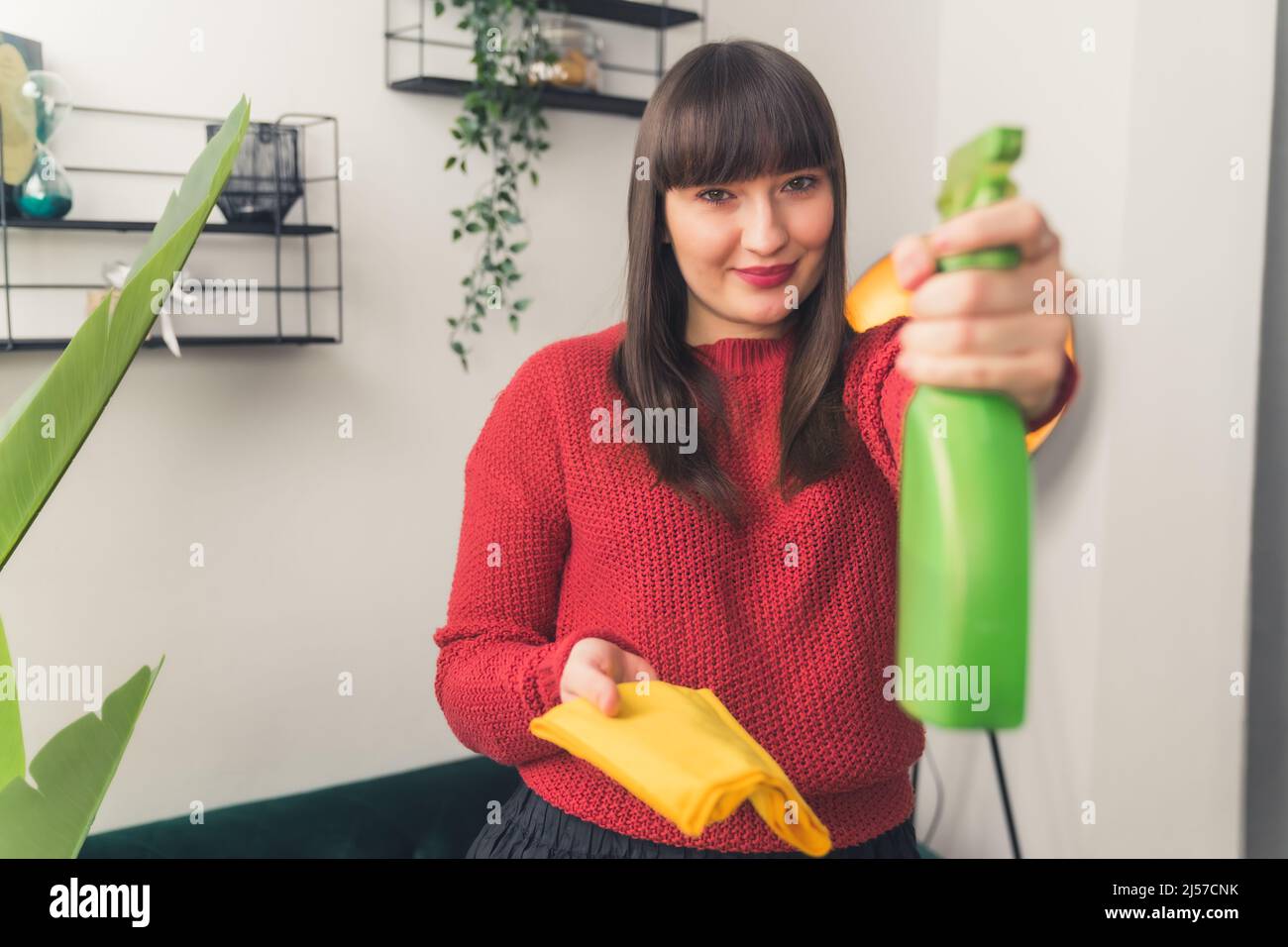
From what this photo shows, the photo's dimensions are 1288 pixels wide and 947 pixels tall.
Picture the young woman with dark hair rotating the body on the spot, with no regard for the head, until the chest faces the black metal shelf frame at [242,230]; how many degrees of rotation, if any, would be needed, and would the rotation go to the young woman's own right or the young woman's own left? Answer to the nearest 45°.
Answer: approximately 135° to the young woman's own right

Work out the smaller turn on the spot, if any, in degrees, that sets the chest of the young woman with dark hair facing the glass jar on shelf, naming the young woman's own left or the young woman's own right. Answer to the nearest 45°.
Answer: approximately 180°

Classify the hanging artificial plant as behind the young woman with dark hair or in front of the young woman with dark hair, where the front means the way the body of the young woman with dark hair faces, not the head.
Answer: behind

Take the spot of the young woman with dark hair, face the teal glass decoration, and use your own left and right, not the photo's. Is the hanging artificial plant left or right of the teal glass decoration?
right

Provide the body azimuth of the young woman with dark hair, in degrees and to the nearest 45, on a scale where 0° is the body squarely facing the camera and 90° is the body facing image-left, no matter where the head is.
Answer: approximately 0°
